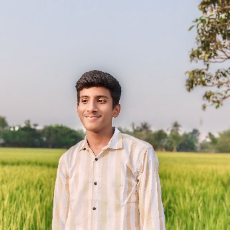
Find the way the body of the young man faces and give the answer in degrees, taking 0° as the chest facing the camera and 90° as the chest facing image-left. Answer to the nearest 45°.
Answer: approximately 45°
